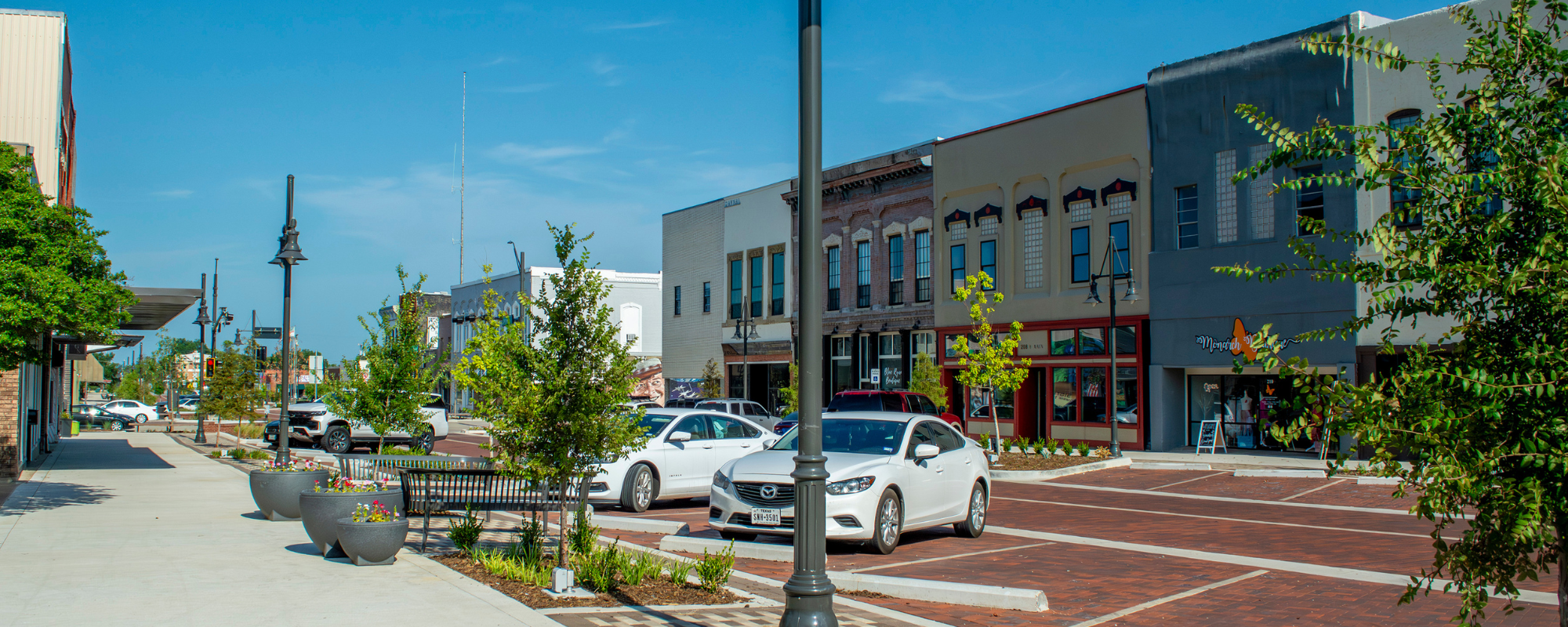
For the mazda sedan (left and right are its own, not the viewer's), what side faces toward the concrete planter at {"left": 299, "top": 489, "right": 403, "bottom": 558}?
front

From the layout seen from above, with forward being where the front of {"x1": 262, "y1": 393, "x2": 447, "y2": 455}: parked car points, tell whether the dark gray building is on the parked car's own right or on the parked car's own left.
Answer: on the parked car's own left

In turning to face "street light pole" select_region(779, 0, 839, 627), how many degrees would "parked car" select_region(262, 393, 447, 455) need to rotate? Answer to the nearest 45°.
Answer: approximately 45° to its left

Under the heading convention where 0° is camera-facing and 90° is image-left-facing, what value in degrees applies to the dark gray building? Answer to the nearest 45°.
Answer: approximately 45°

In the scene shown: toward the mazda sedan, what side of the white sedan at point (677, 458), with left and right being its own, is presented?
left

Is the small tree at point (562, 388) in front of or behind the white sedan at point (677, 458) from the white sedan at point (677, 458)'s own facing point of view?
in front

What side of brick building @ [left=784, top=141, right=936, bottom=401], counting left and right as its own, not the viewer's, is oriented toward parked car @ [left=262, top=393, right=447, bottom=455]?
front

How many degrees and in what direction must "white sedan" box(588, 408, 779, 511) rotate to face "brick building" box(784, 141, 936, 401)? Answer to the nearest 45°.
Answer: approximately 135° to its right

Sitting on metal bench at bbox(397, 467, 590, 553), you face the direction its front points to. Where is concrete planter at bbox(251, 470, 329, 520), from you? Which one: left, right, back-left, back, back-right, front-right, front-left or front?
front-left

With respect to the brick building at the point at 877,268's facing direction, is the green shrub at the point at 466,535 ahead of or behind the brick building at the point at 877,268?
ahead
